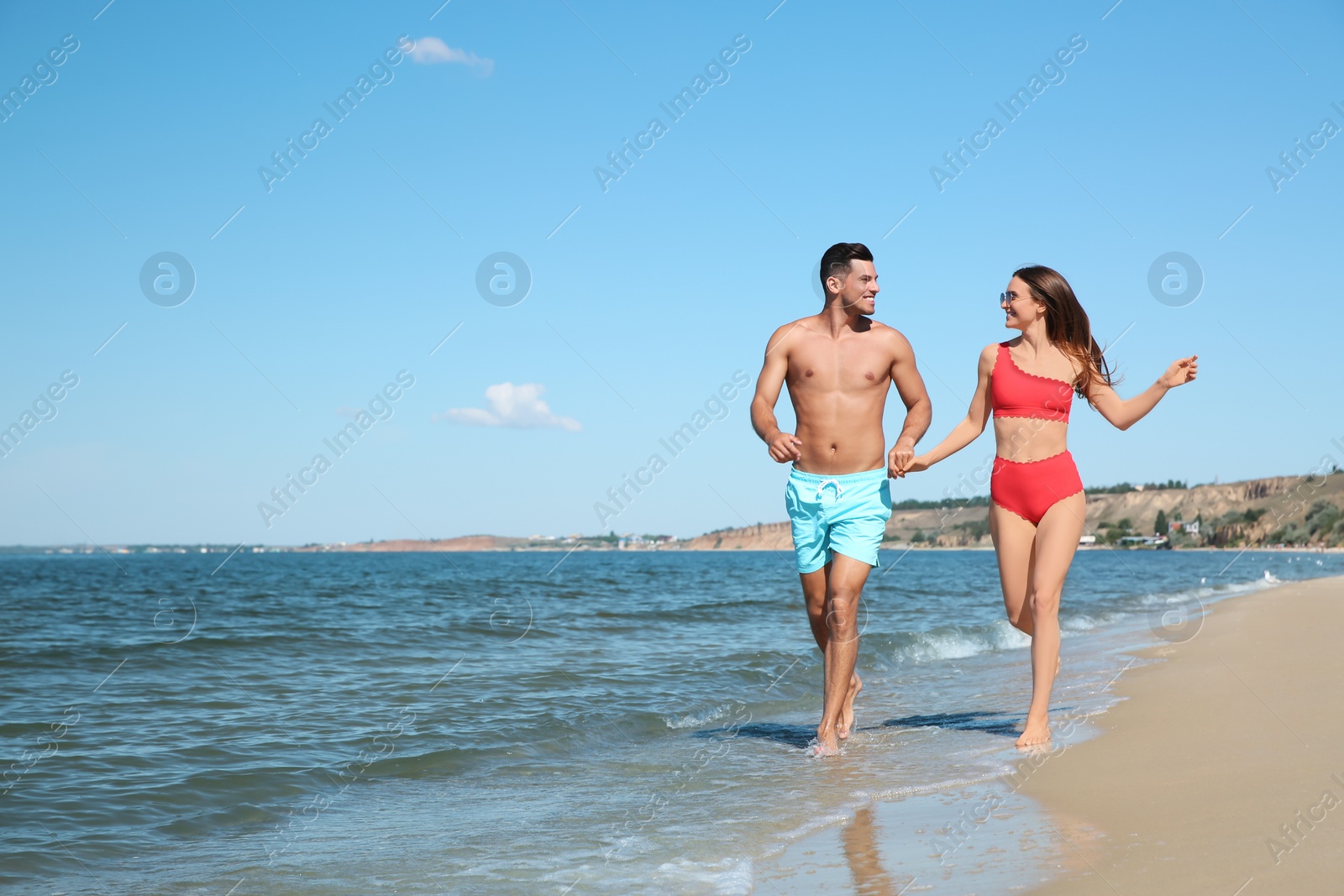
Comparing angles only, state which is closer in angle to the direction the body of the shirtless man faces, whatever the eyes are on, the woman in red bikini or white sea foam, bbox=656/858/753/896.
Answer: the white sea foam

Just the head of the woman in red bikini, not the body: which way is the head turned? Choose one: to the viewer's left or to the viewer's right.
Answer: to the viewer's left

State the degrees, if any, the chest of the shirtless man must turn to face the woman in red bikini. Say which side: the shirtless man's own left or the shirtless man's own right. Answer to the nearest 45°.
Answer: approximately 90° to the shirtless man's own left

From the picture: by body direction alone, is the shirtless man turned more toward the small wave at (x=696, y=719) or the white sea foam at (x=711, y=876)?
the white sea foam

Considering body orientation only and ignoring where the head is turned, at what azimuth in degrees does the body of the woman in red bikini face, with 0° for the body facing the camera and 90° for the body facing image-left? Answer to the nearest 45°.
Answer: approximately 0°

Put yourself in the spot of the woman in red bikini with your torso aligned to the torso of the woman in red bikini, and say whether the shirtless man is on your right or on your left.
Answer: on your right

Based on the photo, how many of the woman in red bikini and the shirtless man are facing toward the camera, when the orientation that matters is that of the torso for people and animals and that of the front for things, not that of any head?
2

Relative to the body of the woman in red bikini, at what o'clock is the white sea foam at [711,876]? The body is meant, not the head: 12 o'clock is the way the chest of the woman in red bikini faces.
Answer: The white sea foam is roughly at 1 o'clock from the woman in red bikini.

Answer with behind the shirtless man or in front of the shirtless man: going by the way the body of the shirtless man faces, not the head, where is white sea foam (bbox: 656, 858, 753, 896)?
in front

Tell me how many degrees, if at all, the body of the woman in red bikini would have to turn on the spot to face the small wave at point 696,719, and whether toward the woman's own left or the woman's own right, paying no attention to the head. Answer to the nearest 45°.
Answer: approximately 135° to the woman's own right

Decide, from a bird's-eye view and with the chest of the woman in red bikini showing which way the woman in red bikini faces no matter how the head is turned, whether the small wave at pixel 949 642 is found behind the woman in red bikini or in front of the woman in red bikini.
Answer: behind

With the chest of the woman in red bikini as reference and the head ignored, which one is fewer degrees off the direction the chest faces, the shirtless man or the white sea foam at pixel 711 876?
the white sea foam
